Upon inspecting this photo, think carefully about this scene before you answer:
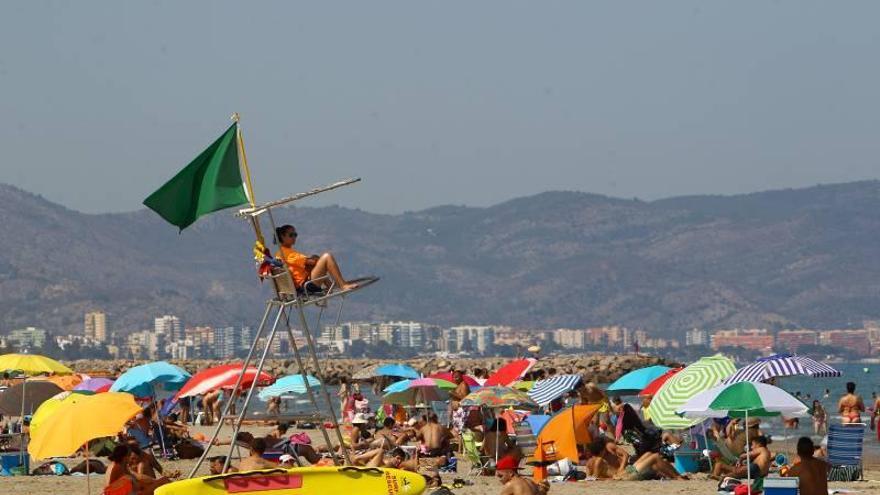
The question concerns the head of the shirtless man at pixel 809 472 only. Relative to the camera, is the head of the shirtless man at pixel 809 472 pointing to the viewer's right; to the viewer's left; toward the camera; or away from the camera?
away from the camera

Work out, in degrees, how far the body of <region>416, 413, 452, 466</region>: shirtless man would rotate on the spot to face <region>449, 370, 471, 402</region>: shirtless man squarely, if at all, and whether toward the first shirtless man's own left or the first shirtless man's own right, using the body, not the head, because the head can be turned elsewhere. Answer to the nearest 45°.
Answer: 0° — they already face them

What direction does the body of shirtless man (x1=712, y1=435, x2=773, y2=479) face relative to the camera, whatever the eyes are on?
to the viewer's left

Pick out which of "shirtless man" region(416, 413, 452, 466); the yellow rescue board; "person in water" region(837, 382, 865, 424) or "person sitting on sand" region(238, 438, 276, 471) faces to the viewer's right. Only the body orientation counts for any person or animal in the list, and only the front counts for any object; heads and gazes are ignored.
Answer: the yellow rescue board

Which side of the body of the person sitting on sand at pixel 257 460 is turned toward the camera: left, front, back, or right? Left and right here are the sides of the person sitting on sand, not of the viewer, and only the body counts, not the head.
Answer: back

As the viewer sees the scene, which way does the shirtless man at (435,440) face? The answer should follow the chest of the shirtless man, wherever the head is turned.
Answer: away from the camera

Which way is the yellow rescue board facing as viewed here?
to the viewer's right

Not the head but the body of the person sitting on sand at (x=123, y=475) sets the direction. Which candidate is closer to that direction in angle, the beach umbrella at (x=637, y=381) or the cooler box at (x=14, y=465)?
the beach umbrella

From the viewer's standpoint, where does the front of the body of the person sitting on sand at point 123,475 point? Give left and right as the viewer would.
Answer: facing to the right of the viewer

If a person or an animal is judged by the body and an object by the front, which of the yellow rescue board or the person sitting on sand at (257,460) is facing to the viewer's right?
the yellow rescue board

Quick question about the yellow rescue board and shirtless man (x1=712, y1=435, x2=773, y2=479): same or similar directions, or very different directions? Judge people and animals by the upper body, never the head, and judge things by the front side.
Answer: very different directions
